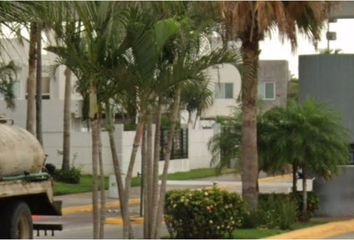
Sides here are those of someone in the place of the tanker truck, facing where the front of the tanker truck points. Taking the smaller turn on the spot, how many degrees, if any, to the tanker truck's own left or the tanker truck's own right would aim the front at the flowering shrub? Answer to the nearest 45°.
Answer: approximately 180°

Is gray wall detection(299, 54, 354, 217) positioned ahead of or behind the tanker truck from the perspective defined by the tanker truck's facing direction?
behind

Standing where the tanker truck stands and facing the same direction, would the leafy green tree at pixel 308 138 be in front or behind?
behind
